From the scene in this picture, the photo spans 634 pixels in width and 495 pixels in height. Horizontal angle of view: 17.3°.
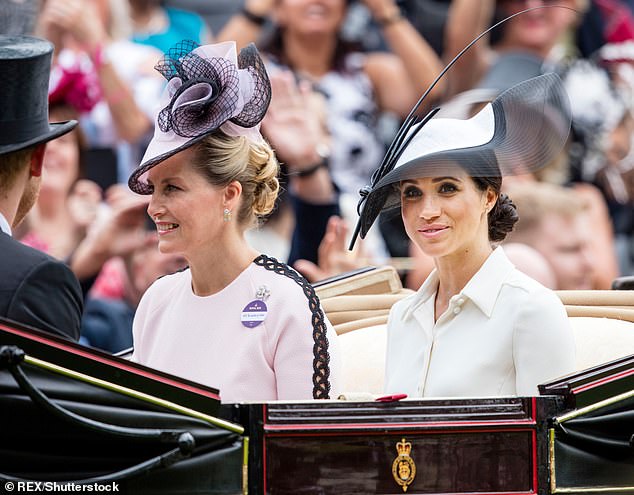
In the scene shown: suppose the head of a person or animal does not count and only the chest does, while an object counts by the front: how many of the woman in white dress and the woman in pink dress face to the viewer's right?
0

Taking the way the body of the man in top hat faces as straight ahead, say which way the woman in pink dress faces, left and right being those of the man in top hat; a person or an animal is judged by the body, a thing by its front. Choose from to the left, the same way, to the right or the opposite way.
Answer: the opposite way

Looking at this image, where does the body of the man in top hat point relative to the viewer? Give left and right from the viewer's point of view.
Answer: facing away from the viewer and to the right of the viewer
